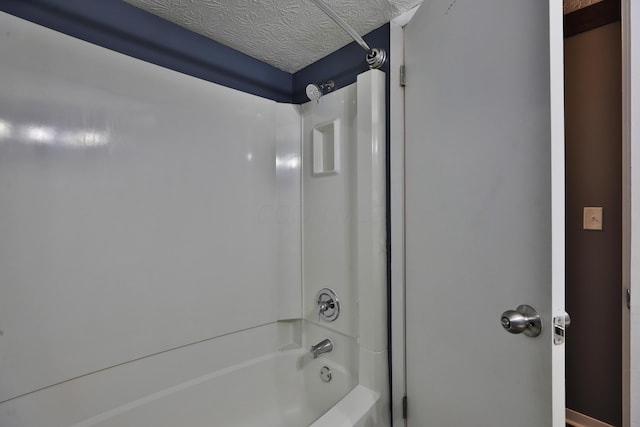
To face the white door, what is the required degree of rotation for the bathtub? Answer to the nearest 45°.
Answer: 0° — it already faces it

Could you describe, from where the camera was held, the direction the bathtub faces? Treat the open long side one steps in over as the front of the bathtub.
facing the viewer and to the right of the viewer

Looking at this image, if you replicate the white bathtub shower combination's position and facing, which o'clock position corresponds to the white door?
The white door is roughly at 12 o'clock from the white bathtub shower combination.
